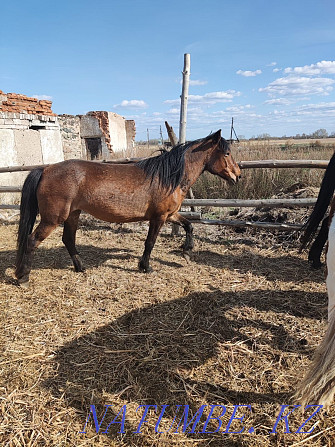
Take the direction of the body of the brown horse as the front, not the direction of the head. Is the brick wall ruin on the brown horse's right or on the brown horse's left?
on the brown horse's left

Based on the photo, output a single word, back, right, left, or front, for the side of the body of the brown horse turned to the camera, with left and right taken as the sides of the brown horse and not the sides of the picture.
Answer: right

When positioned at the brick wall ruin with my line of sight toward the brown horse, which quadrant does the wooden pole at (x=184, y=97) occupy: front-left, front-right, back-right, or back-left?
front-left

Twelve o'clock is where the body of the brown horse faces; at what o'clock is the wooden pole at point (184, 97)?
The wooden pole is roughly at 10 o'clock from the brown horse.

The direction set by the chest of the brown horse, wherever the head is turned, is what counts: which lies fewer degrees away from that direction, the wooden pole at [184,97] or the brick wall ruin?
the wooden pole

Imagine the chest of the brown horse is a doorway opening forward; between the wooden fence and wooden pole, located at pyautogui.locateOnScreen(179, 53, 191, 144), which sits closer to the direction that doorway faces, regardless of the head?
the wooden fence

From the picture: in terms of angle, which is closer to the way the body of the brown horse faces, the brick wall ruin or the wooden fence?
the wooden fence
